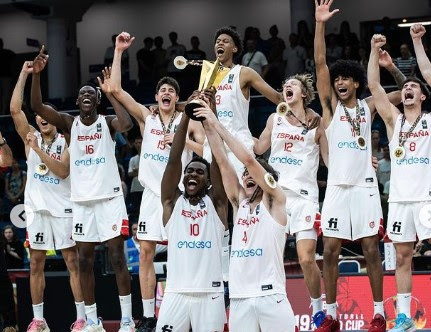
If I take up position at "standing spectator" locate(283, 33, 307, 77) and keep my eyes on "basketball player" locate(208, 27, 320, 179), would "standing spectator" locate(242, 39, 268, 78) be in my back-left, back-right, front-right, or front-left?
front-right

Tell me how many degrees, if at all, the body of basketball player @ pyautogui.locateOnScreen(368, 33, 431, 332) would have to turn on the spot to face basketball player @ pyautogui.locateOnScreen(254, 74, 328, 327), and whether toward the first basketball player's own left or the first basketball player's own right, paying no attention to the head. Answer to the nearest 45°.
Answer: approximately 90° to the first basketball player's own right

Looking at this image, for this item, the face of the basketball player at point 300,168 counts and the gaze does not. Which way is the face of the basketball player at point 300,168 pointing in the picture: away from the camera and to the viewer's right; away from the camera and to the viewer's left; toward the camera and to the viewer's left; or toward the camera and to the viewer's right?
toward the camera and to the viewer's left

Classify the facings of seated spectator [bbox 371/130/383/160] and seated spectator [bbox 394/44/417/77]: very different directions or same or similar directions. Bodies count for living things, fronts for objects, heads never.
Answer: same or similar directions

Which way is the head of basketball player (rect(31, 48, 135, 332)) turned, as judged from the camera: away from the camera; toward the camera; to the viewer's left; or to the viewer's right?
toward the camera

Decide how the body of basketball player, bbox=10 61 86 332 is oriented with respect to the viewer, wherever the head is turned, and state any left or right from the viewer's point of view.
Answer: facing the viewer

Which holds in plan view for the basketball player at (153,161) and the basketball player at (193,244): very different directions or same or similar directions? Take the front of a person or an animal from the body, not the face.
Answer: same or similar directions

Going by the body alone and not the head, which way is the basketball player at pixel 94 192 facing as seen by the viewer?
toward the camera

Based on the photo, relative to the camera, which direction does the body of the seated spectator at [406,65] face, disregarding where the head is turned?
toward the camera
